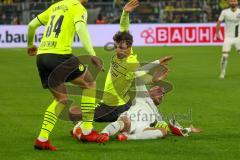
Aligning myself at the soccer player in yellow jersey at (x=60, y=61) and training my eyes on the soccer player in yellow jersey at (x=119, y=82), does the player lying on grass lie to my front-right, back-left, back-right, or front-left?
front-right

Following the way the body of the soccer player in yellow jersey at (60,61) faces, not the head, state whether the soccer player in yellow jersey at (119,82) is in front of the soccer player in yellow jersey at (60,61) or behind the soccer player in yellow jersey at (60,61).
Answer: in front

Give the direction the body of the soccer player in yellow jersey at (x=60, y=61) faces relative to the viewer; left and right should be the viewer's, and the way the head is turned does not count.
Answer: facing away from the viewer and to the right of the viewer

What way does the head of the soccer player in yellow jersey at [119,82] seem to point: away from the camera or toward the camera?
toward the camera

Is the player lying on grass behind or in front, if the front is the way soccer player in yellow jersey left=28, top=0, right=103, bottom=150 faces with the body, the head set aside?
in front
